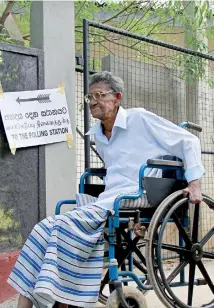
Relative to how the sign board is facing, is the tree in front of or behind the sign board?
behind

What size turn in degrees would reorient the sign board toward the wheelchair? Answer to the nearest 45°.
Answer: approximately 45° to its left

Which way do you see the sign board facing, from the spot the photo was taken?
facing the viewer
